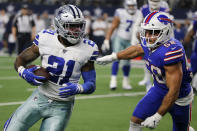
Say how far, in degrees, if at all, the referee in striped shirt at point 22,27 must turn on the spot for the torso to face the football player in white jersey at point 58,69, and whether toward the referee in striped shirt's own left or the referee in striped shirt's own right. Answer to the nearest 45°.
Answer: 0° — they already face them

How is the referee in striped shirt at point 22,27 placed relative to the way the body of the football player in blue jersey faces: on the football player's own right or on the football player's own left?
on the football player's own right

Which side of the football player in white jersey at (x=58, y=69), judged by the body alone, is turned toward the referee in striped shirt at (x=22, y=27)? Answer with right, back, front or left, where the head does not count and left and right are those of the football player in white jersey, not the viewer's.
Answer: back

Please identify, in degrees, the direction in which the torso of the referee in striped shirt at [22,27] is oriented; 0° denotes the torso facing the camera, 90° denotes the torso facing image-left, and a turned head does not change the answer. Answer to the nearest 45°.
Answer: approximately 0°

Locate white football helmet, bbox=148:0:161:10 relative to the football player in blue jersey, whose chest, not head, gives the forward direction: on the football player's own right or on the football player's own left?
on the football player's own right

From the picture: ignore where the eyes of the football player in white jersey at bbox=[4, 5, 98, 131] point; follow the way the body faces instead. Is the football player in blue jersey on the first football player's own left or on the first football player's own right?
on the first football player's own left

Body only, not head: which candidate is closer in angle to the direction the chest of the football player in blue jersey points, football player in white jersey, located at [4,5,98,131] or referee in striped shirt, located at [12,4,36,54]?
the football player in white jersey
